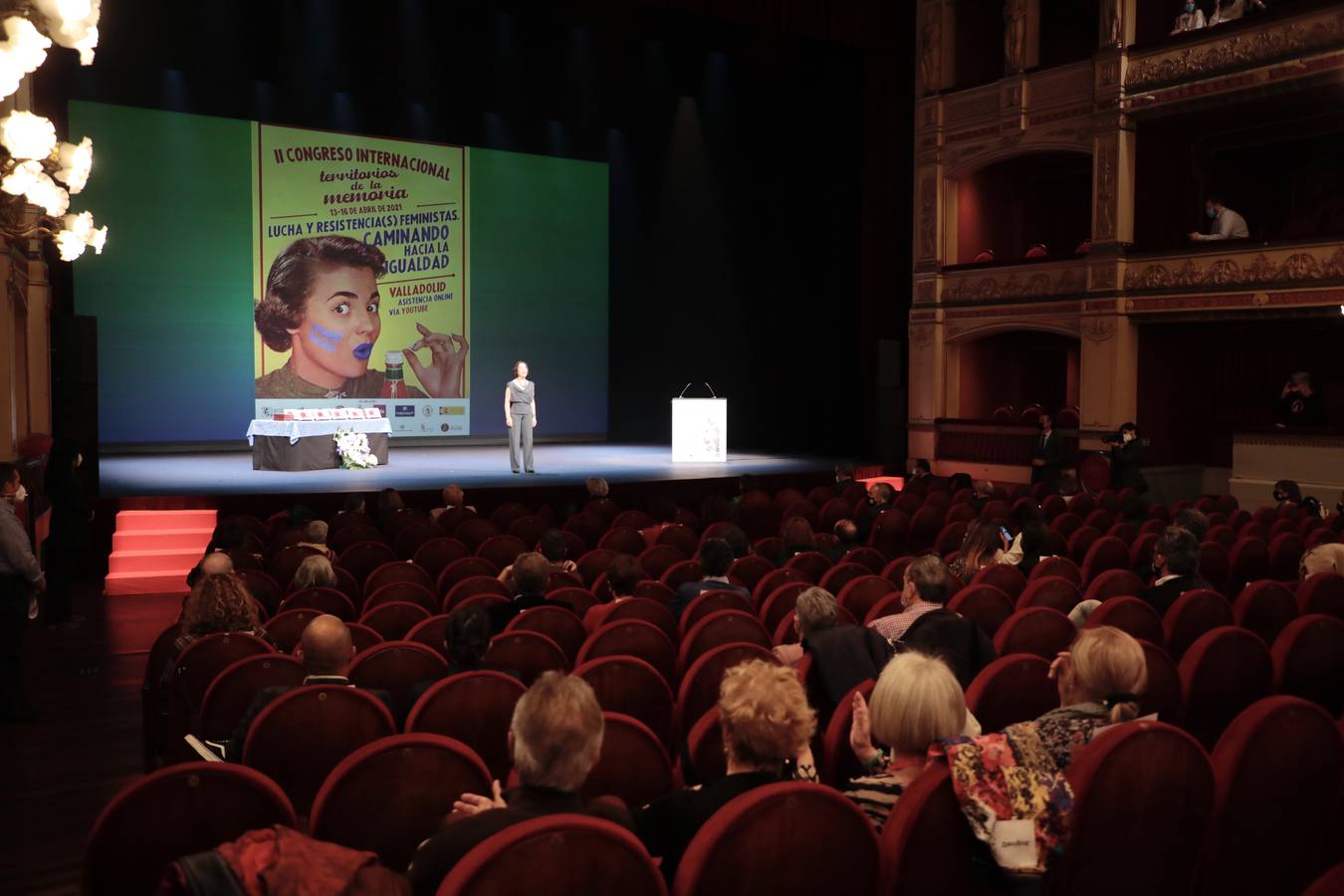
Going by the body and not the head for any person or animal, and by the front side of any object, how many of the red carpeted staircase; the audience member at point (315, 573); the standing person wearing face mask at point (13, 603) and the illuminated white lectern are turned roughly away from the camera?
1

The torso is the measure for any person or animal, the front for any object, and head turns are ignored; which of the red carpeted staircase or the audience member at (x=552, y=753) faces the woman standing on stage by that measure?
the audience member

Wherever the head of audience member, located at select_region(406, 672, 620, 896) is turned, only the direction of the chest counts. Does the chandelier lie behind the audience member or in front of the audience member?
in front

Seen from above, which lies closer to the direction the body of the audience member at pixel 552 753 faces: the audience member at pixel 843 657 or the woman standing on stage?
the woman standing on stage

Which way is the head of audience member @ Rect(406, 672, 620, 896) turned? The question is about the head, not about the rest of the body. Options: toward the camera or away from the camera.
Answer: away from the camera

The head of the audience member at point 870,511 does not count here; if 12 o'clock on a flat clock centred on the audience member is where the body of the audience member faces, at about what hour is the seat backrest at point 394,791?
The seat backrest is roughly at 8 o'clock from the audience member.

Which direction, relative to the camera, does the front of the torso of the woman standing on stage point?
toward the camera

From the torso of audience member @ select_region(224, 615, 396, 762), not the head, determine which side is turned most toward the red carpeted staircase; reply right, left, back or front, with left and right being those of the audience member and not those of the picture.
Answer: front

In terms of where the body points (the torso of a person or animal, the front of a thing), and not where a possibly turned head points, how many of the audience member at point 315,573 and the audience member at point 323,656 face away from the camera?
2

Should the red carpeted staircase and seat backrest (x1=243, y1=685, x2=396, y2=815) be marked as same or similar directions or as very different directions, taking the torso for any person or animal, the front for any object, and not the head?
very different directions

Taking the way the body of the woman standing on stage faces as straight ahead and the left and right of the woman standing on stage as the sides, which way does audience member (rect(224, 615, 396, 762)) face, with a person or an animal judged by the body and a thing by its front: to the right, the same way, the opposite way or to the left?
the opposite way

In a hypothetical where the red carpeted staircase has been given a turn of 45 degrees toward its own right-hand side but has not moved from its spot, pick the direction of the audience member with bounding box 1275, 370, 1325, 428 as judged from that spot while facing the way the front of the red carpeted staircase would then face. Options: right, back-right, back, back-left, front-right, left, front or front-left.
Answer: back-left

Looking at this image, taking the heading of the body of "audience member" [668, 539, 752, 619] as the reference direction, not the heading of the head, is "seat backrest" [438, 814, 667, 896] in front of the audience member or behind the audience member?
behind

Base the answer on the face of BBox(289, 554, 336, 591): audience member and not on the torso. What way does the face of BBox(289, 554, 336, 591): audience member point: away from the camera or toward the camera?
away from the camera

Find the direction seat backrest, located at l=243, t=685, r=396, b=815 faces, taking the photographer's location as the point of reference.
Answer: facing away from the viewer

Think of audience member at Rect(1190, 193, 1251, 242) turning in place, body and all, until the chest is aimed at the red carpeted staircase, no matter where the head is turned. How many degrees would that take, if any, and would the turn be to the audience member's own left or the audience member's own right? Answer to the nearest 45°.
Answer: approximately 45° to the audience member's own left

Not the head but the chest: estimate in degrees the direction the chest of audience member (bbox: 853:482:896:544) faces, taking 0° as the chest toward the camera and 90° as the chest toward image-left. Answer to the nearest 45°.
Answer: approximately 135°

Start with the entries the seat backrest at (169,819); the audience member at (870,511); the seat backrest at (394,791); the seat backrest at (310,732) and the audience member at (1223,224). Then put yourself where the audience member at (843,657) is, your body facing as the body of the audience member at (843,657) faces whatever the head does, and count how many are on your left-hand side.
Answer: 3

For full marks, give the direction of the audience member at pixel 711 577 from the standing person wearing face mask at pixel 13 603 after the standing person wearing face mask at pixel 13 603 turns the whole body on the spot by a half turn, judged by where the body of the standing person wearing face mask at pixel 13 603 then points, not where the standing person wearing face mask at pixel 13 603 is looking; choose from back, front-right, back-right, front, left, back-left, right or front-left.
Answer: back-left

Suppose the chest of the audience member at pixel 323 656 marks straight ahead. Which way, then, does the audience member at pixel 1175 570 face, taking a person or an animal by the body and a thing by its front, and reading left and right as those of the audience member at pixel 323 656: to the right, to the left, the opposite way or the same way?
the same way

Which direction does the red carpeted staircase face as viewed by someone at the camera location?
facing the viewer

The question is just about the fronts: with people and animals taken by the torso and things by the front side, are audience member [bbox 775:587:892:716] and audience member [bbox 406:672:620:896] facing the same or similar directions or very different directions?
same or similar directions

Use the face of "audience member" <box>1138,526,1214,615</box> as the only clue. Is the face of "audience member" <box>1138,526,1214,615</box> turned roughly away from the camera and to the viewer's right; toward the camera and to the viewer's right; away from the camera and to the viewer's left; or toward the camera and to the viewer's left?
away from the camera and to the viewer's left
